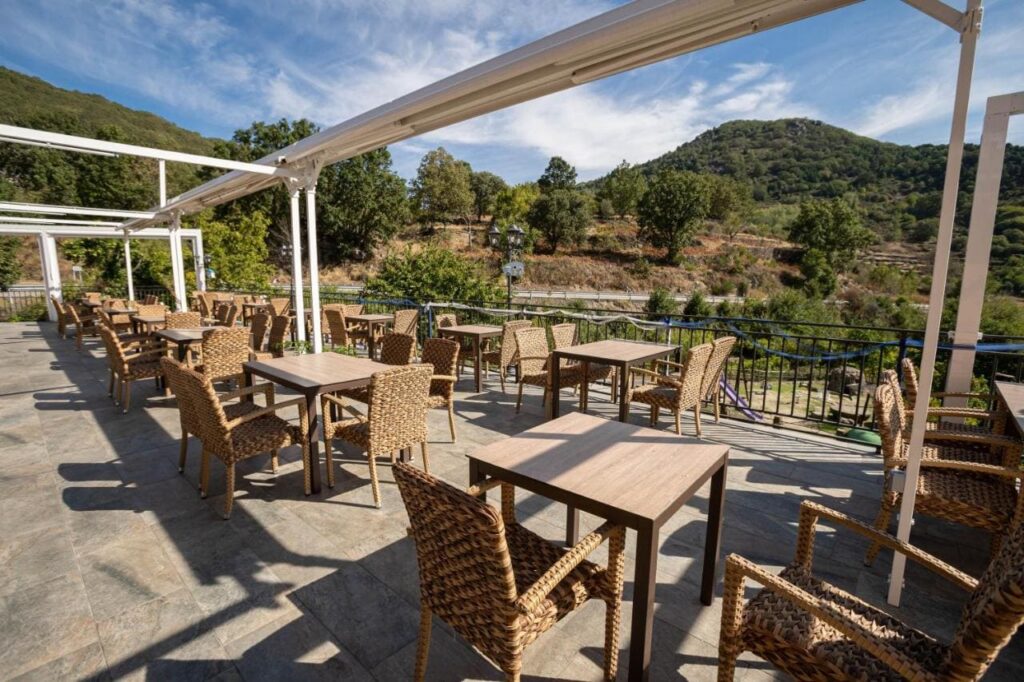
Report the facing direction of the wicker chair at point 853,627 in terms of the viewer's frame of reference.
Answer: facing away from the viewer and to the left of the viewer

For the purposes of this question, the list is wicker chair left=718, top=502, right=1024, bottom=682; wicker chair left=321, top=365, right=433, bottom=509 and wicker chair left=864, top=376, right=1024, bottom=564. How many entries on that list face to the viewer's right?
1

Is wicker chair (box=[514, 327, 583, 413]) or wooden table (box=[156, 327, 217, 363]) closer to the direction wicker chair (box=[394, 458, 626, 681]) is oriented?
the wicker chair

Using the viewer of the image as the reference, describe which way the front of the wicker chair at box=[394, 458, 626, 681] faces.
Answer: facing away from the viewer and to the right of the viewer

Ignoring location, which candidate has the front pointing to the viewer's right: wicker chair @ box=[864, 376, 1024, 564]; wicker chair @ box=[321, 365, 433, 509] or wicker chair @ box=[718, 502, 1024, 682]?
wicker chair @ box=[864, 376, 1024, 564]

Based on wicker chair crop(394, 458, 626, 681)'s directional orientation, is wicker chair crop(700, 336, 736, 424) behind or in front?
in front

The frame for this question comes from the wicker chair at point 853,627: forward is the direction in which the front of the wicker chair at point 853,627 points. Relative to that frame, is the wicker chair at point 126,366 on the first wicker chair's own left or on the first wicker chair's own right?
on the first wicker chair's own left

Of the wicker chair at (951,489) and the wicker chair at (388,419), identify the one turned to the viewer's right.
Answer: the wicker chair at (951,489)

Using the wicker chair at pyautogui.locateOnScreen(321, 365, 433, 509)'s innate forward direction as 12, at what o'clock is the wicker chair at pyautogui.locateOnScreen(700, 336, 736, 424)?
the wicker chair at pyautogui.locateOnScreen(700, 336, 736, 424) is roughly at 4 o'clock from the wicker chair at pyautogui.locateOnScreen(321, 365, 433, 509).

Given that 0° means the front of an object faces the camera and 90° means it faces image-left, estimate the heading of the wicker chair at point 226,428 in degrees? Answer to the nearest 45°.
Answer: approximately 225°

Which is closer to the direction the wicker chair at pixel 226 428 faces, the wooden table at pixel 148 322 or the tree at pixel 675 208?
the tree

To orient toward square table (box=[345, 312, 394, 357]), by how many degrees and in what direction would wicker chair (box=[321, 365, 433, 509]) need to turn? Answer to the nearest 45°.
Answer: approximately 45° to its right

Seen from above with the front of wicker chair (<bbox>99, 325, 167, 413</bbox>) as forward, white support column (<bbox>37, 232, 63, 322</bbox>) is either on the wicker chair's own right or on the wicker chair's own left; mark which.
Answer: on the wicker chair's own left

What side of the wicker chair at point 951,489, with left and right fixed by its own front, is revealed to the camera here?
right
